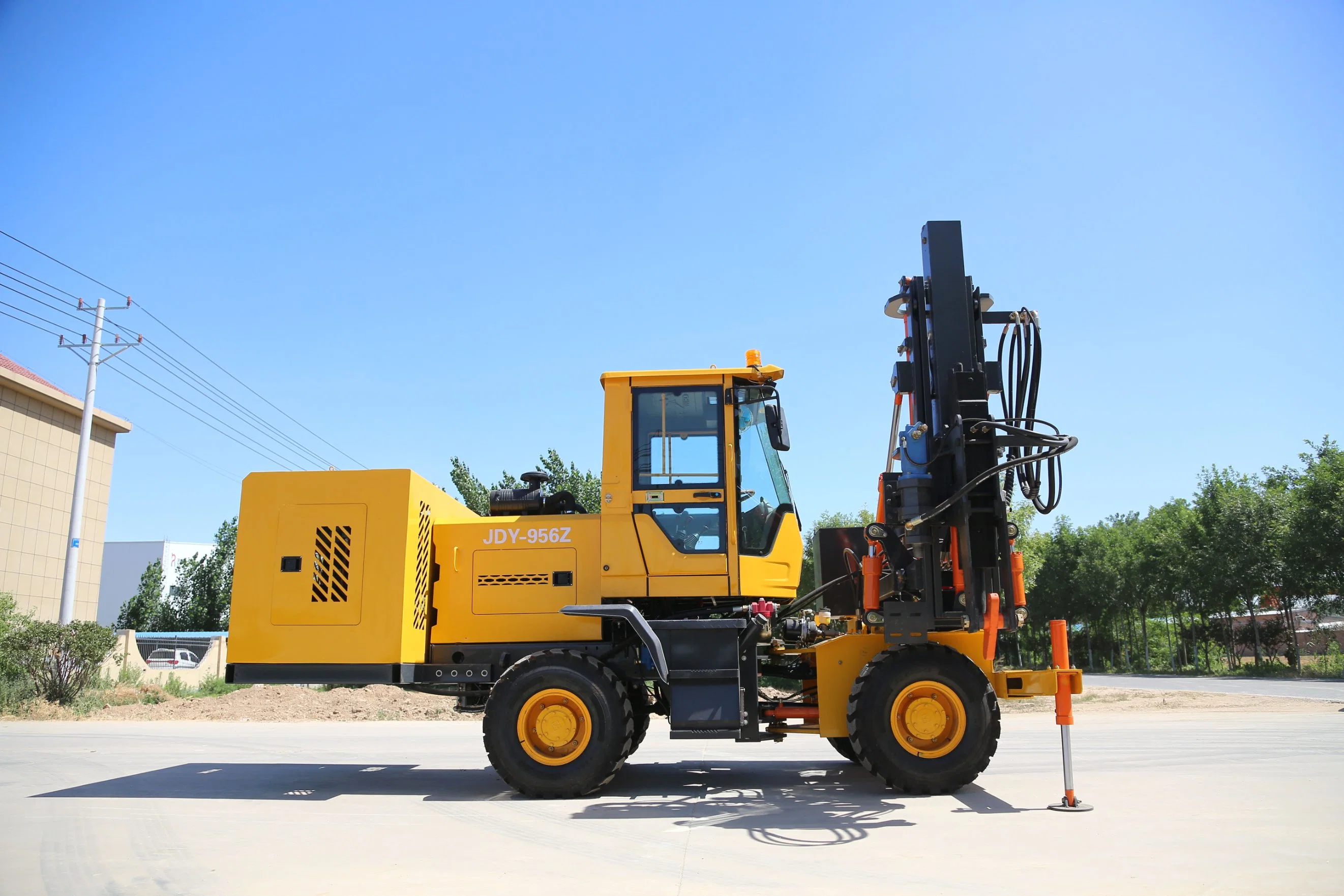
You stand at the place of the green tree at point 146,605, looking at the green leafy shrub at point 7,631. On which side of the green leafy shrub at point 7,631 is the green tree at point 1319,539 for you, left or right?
left

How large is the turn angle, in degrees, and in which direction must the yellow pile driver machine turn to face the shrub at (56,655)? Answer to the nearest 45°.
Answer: approximately 135° to its left

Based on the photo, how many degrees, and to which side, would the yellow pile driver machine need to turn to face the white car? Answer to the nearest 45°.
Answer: approximately 135° to its left

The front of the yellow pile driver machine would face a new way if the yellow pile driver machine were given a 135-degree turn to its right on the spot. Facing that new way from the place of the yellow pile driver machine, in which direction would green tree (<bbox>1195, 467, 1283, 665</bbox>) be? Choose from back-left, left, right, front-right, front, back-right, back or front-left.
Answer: back

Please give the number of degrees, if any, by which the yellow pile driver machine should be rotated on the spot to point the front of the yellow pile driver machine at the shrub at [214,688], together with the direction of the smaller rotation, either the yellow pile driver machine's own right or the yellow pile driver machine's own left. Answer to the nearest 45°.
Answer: approximately 135° to the yellow pile driver machine's own left

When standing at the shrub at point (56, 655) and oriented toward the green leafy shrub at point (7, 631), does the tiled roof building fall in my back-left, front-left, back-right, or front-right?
front-right

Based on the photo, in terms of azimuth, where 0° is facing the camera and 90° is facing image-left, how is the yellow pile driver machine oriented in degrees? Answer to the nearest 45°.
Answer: approximately 270°

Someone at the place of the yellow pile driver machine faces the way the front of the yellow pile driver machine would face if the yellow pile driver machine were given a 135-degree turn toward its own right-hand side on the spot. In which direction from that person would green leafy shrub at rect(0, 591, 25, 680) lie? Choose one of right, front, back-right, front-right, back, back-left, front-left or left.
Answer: right

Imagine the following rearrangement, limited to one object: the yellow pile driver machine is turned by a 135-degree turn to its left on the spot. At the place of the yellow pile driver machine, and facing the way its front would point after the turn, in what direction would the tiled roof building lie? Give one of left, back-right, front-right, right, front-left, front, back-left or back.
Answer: front

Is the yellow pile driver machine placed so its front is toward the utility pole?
no

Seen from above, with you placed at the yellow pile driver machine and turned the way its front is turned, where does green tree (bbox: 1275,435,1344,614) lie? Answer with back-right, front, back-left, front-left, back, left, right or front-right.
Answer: front-left
